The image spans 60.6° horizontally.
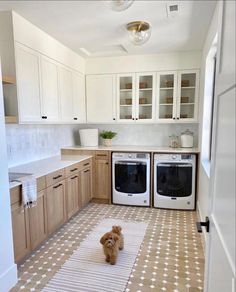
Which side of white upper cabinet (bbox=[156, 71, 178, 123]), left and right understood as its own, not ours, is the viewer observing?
front

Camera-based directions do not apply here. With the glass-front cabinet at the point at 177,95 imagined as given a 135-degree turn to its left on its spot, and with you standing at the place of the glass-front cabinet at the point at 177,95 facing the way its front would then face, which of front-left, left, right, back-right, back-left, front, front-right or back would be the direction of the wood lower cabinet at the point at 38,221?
back

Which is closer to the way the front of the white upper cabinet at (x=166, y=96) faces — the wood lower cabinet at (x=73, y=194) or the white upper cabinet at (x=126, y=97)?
the wood lower cabinet

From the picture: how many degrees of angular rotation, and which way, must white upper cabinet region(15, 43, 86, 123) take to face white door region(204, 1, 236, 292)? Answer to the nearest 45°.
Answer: approximately 45° to its right

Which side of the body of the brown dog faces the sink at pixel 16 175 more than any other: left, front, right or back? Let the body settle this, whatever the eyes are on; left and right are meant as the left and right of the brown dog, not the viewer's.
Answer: right

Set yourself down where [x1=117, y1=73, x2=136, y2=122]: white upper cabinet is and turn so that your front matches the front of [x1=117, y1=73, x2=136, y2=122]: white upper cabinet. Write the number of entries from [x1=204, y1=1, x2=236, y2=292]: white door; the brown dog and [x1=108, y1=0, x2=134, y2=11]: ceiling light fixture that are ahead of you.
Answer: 3

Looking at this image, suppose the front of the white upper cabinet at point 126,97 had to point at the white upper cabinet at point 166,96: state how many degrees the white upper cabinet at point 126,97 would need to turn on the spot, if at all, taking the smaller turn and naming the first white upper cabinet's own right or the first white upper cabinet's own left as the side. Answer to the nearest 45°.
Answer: approximately 90° to the first white upper cabinet's own left

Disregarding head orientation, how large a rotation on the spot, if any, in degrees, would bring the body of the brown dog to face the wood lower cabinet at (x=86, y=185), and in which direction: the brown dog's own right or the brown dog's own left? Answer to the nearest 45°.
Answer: approximately 180°

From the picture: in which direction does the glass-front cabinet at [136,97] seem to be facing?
toward the camera

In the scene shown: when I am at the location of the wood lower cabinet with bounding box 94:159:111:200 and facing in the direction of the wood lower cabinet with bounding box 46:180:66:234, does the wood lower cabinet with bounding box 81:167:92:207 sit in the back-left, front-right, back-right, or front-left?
front-right

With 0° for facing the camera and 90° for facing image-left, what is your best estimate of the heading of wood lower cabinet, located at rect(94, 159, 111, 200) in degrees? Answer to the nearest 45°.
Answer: approximately 0°

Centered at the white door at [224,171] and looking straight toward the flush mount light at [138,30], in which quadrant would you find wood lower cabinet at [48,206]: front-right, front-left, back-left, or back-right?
front-left
